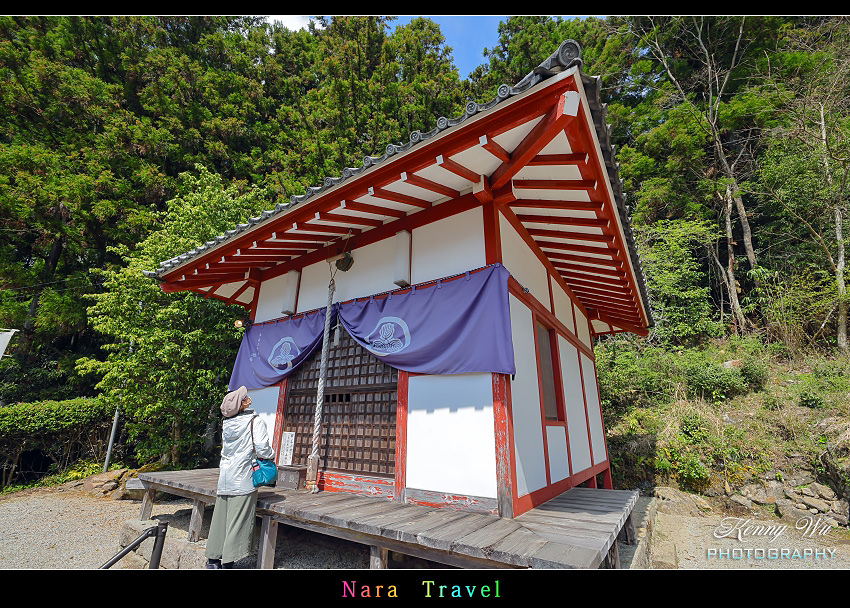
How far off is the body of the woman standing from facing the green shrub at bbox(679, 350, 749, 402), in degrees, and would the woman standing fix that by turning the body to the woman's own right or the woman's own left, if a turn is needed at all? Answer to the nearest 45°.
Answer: approximately 45° to the woman's own right

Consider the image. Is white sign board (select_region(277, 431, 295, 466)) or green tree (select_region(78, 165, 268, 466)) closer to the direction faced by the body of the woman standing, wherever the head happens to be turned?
the white sign board

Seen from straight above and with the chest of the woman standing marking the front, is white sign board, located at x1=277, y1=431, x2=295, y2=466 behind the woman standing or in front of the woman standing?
in front

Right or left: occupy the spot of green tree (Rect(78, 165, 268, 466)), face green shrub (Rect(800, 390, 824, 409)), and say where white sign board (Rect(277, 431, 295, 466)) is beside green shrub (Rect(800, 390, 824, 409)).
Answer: right

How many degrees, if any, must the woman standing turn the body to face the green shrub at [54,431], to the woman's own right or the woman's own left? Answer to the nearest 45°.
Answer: approximately 90° to the woman's own left

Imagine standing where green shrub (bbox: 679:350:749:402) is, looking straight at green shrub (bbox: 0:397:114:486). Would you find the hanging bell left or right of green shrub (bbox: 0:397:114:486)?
left

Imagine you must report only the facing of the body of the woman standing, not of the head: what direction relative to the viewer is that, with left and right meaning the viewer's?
facing away from the viewer and to the right of the viewer

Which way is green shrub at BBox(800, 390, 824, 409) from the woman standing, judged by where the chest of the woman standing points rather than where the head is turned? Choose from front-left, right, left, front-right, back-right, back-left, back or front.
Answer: front-right

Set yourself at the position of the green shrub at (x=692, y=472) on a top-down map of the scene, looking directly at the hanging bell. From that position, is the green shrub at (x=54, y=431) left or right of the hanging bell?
right

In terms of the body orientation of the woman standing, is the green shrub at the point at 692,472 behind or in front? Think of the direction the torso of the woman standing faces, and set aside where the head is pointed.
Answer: in front
